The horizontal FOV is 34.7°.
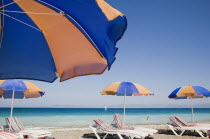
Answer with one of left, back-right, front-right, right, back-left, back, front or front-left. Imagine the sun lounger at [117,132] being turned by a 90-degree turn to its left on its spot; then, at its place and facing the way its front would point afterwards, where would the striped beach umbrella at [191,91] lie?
front-right

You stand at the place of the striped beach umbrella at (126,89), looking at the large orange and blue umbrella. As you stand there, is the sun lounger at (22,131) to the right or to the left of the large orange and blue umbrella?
right

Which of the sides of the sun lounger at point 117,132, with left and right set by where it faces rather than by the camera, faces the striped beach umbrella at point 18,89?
back

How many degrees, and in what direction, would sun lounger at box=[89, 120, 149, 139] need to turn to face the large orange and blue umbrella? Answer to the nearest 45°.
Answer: approximately 90° to its right

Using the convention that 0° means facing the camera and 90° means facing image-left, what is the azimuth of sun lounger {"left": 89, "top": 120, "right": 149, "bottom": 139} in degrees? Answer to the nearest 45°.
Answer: approximately 270°

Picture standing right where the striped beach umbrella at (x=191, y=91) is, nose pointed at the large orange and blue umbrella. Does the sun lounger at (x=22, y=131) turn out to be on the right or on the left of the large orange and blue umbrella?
right

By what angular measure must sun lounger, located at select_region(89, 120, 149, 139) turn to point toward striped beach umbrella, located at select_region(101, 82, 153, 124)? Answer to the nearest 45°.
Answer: approximately 90° to its left

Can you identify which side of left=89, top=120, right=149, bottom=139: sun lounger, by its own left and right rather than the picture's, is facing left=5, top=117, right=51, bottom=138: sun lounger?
back
